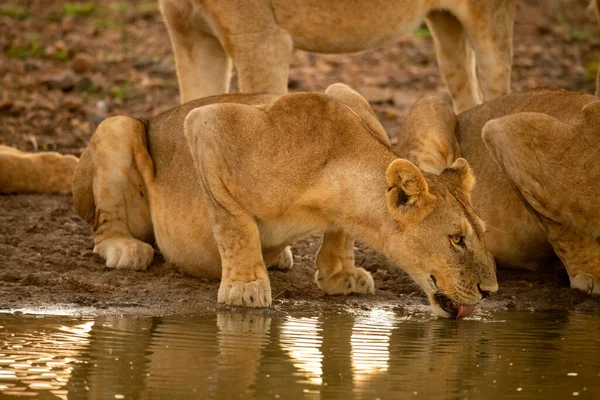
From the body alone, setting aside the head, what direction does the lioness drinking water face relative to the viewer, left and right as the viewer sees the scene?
facing the viewer and to the right of the viewer

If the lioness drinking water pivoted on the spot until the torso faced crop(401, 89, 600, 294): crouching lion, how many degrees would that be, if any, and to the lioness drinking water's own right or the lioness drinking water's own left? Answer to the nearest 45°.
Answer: approximately 90° to the lioness drinking water's own left
